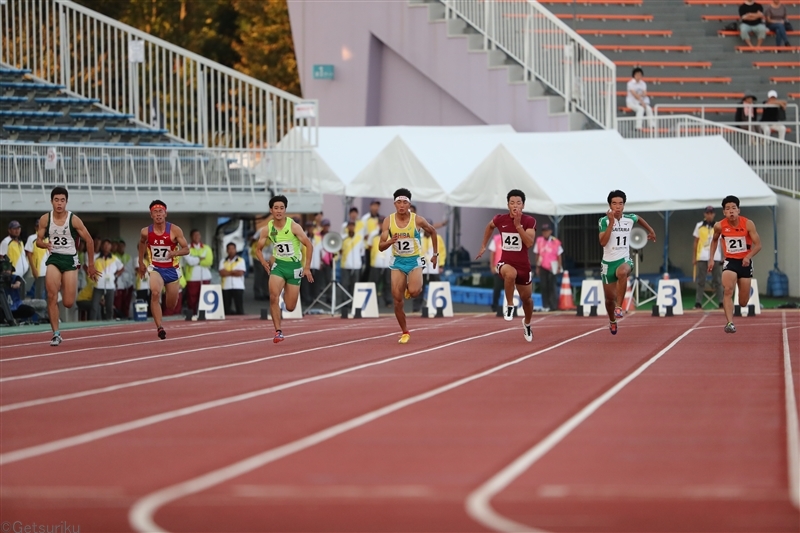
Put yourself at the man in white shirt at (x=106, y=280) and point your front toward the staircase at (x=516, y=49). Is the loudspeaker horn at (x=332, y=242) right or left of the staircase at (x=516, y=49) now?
right

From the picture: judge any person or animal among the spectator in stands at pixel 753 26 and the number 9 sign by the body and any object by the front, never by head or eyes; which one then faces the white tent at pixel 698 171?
the spectator in stands

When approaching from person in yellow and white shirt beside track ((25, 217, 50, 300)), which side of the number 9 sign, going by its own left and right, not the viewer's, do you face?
right

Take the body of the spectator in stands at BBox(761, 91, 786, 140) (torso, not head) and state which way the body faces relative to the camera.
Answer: toward the camera

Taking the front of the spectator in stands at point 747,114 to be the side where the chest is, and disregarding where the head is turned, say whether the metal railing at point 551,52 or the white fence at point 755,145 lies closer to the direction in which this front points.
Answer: the white fence

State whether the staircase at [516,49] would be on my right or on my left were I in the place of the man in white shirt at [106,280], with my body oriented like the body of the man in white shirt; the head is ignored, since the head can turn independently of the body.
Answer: on my left

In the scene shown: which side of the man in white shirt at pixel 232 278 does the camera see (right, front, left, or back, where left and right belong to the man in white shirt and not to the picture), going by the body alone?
front

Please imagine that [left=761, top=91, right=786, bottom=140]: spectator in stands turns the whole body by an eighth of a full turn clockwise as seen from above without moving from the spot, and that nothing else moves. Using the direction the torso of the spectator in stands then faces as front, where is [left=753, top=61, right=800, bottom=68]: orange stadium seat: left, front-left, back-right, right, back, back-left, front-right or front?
back-right

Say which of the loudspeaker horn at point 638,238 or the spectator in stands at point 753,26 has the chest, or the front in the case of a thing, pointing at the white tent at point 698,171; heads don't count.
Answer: the spectator in stands

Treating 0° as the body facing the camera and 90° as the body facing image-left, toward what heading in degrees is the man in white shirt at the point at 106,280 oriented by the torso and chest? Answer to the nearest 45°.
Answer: approximately 0°
